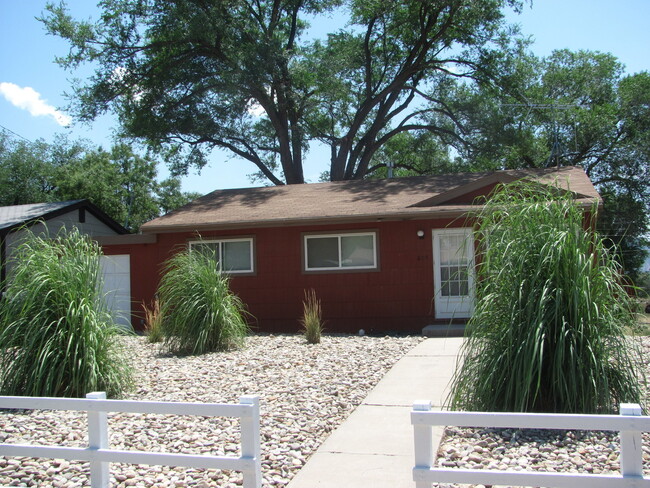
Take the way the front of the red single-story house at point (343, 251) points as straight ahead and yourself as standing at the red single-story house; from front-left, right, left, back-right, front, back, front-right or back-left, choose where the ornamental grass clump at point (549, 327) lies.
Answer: front

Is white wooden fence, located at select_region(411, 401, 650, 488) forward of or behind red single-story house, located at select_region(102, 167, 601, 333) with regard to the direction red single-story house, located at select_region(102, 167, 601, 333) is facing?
forward

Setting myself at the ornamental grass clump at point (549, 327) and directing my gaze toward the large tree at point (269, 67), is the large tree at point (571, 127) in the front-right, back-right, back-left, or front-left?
front-right

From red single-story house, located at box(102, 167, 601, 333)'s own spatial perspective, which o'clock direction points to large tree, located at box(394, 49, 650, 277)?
The large tree is roughly at 7 o'clock from the red single-story house.

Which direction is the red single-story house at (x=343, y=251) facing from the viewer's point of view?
toward the camera

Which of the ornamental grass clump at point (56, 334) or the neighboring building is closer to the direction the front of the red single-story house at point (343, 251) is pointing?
the ornamental grass clump

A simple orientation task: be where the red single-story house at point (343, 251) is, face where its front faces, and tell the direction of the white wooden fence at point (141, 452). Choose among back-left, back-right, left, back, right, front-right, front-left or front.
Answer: front

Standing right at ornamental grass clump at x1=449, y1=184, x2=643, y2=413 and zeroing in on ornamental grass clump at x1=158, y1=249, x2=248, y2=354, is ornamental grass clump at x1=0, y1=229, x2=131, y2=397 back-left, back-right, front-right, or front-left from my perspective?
front-left

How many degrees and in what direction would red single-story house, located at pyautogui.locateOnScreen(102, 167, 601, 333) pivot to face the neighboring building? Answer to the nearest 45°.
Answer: approximately 135° to its right

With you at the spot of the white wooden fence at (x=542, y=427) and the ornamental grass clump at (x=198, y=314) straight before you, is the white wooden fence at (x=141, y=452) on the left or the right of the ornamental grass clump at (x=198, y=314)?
left

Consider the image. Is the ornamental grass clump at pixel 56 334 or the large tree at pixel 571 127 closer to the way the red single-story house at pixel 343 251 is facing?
the ornamental grass clump

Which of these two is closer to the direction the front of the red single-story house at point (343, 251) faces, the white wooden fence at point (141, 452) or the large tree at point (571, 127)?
the white wooden fence

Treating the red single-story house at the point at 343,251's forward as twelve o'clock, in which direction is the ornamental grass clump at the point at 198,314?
The ornamental grass clump is roughly at 1 o'clock from the red single-story house.
